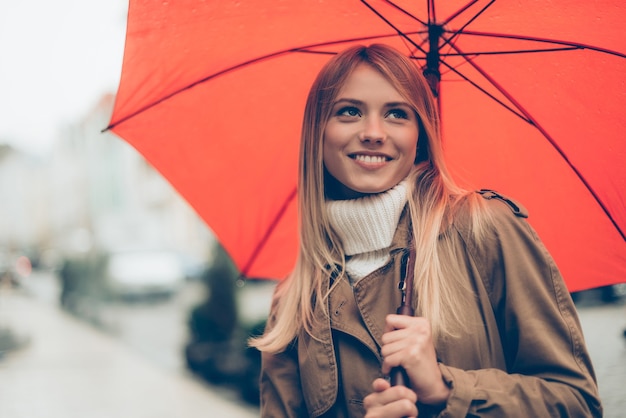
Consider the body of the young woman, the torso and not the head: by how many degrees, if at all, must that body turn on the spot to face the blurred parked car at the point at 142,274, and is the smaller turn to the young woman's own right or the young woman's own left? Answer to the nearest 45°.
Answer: approximately 90° to the young woman's own right

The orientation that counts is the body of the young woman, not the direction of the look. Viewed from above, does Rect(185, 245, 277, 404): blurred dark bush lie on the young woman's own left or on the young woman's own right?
on the young woman's own right

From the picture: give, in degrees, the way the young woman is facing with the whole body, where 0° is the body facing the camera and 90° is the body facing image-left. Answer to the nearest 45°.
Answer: approximately 45°
